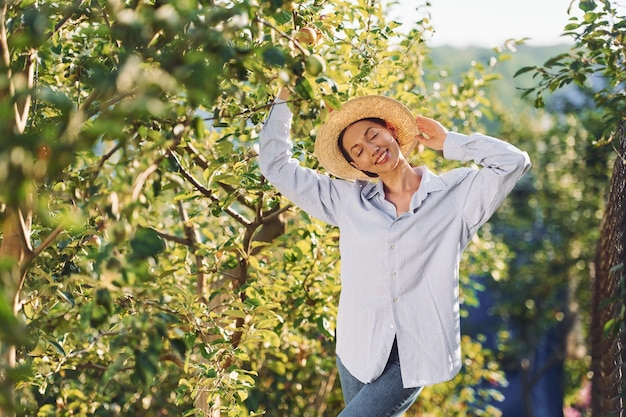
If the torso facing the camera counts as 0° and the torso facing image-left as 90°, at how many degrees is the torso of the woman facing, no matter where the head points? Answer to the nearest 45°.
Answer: approximately 0°
